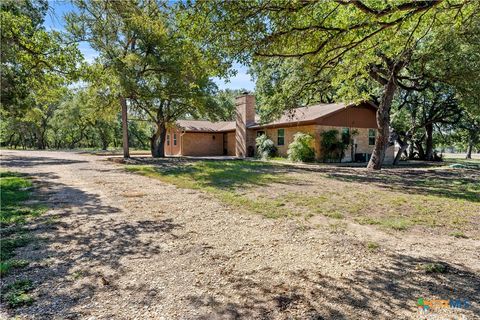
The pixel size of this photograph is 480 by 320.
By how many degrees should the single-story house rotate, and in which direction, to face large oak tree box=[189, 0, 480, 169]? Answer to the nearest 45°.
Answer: approximately 45° to its left

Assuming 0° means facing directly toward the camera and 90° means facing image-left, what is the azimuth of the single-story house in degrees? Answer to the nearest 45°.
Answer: approximately 45°
